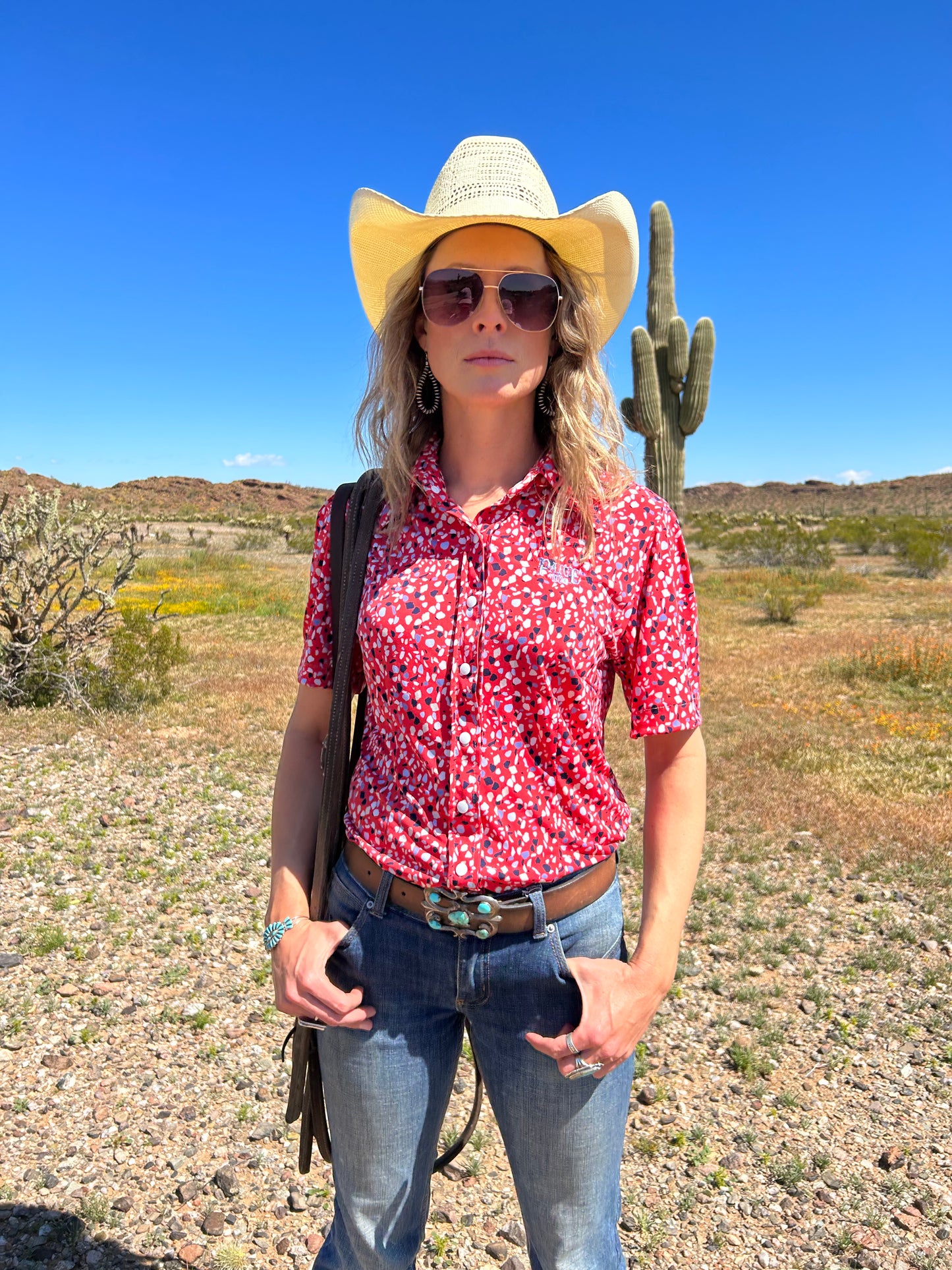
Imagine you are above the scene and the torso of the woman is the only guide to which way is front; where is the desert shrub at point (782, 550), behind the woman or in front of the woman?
behind

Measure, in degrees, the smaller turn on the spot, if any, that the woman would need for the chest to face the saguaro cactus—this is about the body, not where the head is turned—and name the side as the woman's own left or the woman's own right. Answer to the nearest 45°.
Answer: approximately 180°

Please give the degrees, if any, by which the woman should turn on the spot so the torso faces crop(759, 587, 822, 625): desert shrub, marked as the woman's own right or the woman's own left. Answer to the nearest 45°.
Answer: approximately 180°

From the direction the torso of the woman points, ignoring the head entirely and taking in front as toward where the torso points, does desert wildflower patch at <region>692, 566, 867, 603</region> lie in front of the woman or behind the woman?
behind

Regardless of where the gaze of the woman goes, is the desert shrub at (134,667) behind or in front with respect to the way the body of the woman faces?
behind

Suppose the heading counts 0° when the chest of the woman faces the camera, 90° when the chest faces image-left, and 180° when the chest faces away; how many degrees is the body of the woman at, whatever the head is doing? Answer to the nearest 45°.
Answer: approximately 0°

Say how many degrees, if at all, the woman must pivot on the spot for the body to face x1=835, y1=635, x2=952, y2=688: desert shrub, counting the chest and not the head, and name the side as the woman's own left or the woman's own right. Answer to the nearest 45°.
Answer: approximately 135° to the woman's own left

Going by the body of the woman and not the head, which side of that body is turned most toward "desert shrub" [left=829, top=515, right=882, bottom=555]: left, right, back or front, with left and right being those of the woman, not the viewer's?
back
